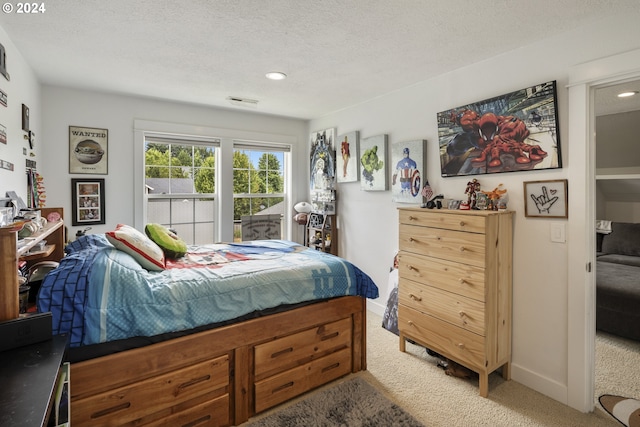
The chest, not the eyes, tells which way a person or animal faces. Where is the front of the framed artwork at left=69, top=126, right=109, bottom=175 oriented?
toward the camera

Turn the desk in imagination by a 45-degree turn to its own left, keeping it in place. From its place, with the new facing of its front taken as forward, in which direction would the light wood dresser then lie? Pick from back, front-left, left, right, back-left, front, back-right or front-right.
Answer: front-right

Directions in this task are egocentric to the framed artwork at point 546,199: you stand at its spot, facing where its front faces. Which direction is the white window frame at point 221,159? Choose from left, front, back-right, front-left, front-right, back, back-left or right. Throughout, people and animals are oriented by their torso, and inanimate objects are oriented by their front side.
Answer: front-right

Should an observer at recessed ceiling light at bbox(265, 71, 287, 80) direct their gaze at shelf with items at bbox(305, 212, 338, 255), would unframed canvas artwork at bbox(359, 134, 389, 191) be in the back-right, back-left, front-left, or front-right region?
front-right

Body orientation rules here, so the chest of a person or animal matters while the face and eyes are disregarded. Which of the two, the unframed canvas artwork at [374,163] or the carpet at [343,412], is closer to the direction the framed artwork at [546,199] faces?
the carpet

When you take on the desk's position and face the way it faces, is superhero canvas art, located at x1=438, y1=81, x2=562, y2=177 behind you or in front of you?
in front

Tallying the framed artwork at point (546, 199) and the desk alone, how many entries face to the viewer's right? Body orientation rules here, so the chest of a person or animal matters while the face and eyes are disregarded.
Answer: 1

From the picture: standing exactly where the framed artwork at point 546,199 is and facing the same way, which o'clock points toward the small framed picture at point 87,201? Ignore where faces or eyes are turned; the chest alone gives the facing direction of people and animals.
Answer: The small framed picture is roughly at 1 o'clock from the framed artwork.

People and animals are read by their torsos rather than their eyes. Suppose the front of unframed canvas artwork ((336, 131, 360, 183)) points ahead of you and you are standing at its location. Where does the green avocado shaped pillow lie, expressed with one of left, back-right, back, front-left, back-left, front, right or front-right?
front

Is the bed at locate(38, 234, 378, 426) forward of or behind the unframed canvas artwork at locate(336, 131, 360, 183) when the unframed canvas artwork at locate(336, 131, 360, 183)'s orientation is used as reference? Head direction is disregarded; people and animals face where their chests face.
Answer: forward

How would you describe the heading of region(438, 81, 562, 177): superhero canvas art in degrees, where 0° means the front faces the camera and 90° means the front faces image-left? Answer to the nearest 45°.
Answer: approximately 45°

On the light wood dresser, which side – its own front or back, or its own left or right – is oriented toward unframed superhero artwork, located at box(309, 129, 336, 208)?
right
